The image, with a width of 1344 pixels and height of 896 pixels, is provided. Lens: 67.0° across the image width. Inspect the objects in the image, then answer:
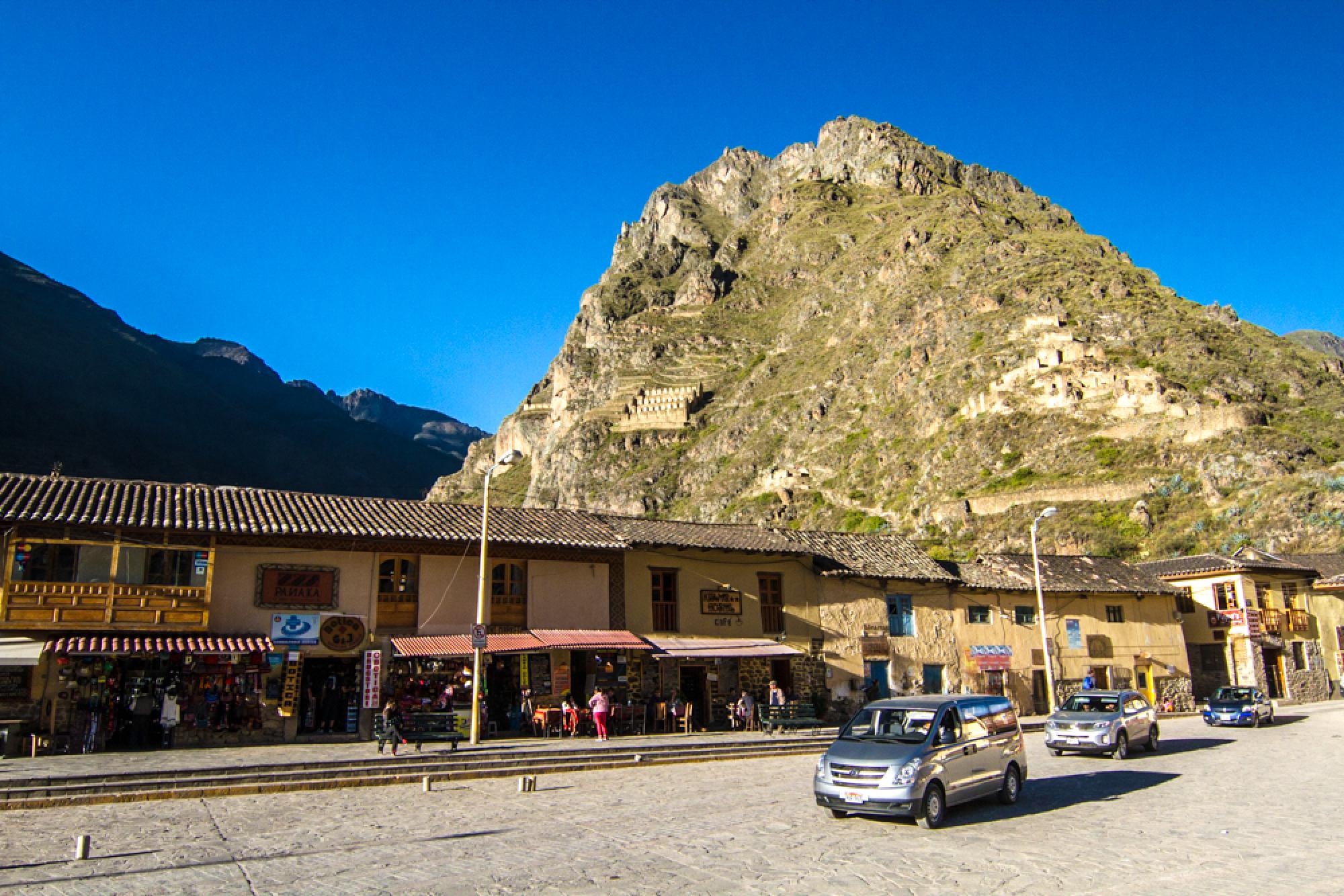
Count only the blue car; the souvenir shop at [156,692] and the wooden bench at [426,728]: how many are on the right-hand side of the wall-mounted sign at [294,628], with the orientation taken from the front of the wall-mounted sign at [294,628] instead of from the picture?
1

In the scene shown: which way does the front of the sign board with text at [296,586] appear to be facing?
toward the camera

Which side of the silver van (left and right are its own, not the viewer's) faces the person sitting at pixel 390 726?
right

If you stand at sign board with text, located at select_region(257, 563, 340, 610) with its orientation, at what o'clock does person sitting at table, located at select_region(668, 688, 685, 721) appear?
The person sitting at table is roughly at 9 o'clock from the sign board with text.

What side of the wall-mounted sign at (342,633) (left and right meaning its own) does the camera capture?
front

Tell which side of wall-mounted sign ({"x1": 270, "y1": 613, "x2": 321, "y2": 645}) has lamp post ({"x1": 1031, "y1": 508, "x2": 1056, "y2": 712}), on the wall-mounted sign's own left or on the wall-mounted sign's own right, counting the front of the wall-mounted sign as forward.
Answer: on the wall-mounted sign's own left

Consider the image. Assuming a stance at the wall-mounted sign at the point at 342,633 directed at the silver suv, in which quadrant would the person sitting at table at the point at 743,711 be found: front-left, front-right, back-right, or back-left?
front-left

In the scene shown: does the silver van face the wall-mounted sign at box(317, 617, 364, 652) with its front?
no

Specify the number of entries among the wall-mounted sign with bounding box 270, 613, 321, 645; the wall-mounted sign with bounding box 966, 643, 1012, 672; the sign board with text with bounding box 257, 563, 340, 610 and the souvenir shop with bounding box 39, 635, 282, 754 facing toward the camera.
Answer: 4

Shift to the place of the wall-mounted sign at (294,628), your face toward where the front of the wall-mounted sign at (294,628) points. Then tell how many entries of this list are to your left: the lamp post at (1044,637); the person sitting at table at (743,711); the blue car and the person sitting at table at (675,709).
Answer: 4

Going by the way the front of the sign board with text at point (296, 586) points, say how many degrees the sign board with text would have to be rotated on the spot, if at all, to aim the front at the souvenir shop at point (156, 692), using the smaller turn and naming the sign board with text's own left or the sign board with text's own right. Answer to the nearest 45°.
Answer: approximately 90° to the sign board with text's own right

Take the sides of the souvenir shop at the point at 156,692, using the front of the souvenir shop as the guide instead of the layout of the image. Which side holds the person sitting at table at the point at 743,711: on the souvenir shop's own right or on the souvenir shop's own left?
on the souvenir shop's own left

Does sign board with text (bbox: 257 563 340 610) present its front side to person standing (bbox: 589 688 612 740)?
no

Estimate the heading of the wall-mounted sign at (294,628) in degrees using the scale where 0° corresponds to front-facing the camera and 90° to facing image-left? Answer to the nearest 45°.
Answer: approximately 0°

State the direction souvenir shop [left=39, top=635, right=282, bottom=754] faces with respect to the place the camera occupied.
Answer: facing the viewer

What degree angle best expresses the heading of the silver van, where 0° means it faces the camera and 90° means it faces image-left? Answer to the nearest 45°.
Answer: approximately 45°

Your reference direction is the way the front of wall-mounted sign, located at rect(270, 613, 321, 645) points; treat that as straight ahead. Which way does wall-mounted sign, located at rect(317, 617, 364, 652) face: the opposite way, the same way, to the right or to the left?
the same way
